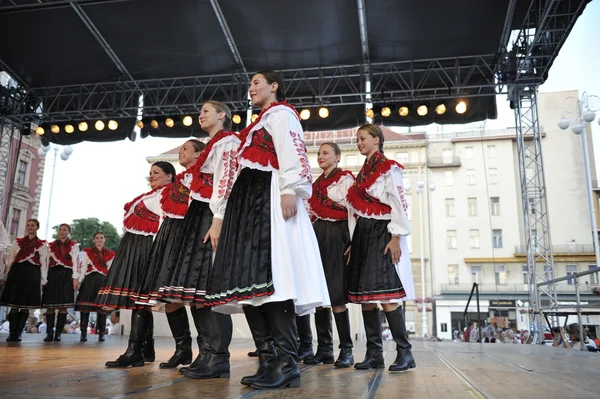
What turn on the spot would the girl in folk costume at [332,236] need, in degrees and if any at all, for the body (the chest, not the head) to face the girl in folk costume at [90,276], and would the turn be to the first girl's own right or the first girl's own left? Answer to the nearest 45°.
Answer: approximately 90° to the first girl's own right

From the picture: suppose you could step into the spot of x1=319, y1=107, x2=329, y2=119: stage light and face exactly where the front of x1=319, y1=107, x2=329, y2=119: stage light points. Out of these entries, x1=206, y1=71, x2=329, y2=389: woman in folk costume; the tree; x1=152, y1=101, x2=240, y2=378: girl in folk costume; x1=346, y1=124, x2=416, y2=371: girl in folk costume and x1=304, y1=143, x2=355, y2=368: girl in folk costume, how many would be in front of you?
4

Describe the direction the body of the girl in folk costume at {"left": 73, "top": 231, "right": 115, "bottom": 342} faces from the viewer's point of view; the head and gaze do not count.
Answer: toward the camera

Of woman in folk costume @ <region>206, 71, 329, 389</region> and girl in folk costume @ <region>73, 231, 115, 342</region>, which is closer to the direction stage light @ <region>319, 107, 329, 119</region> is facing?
the woman in folk costume

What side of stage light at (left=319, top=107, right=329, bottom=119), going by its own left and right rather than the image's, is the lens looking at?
front

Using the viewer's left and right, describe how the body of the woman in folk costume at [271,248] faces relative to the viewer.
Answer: facing the viewer and to the left of the viewer

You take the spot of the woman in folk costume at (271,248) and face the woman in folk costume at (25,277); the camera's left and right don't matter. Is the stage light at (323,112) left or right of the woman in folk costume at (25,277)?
right

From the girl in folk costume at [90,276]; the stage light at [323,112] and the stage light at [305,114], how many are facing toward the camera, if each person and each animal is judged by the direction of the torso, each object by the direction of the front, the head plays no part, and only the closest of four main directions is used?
3

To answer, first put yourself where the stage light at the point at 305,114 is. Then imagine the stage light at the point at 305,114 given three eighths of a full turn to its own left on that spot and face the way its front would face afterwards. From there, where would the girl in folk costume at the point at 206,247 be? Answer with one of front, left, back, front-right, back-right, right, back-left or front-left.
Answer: back-right

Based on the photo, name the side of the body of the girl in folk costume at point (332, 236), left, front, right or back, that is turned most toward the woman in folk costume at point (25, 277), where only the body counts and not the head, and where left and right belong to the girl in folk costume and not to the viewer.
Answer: right

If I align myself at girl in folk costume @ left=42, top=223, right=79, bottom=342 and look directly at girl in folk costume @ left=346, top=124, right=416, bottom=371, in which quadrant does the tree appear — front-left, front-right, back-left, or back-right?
back-left

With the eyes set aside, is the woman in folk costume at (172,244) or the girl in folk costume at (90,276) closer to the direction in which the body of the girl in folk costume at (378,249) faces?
the woman in folk costume

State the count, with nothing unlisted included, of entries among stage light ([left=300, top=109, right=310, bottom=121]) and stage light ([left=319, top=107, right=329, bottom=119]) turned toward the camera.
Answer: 2

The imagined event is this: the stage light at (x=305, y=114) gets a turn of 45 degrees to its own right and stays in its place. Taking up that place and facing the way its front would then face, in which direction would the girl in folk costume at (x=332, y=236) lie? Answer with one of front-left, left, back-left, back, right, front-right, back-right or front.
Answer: front-left

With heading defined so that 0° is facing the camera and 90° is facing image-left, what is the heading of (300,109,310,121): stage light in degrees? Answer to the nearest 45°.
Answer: approximately 0°
